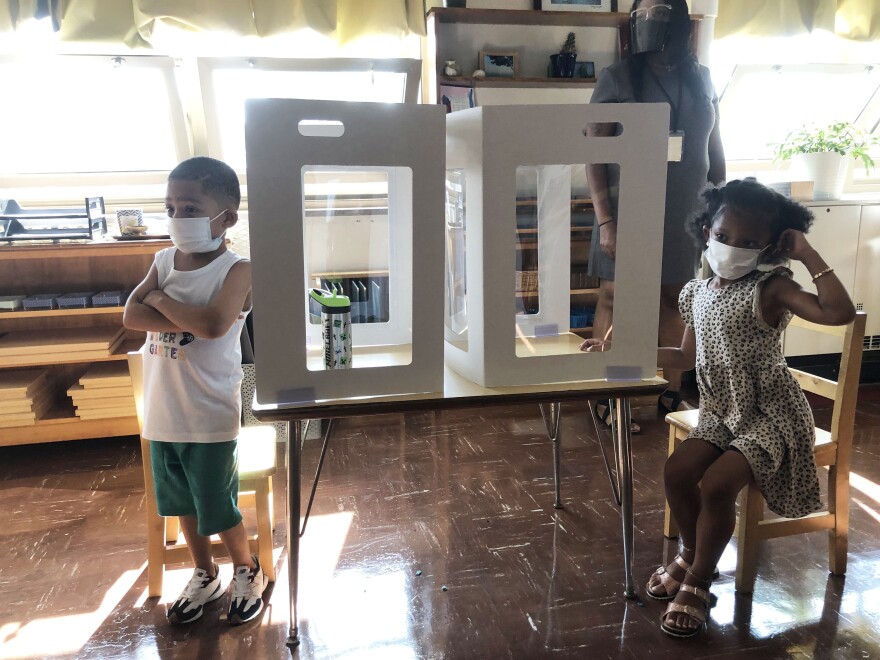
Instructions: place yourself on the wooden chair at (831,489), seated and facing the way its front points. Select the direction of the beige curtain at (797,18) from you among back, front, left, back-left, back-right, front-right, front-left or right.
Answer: back-right

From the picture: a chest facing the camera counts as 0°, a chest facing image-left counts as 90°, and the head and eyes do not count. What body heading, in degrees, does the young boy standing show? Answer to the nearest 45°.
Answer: approximately 45°

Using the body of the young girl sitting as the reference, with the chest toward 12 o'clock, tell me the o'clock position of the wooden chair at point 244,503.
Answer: The wooden chair is roughly at 1 o'clock from the young girl sitting.

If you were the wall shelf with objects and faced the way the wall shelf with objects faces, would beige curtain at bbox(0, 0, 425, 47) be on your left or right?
on your right

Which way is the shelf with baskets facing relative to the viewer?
toward the camera

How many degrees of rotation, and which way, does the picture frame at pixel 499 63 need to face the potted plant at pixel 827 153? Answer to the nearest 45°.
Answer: approximately 90° to its left

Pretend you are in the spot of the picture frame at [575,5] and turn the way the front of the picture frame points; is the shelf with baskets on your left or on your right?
on your right

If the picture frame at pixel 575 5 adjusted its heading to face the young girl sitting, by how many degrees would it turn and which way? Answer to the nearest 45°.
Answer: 0° — it already faces them

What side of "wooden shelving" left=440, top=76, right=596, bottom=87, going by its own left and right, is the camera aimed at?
front

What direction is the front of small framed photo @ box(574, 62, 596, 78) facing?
toward the camera
